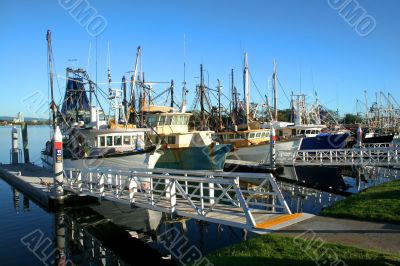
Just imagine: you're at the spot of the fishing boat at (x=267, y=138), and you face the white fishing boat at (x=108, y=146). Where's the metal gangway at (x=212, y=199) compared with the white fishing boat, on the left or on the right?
left

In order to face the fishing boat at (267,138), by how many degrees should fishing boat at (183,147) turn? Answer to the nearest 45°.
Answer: approximately 90° to its left

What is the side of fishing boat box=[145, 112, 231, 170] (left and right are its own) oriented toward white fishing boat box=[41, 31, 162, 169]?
right

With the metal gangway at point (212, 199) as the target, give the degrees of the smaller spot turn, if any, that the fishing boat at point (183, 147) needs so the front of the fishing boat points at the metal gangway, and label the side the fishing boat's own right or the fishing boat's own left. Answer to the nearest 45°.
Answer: approximately 45° to the fishing boat's own right

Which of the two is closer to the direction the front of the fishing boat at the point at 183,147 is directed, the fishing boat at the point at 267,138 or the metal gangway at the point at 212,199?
the metal gangway

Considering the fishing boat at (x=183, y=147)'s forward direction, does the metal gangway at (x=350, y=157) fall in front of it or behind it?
in front

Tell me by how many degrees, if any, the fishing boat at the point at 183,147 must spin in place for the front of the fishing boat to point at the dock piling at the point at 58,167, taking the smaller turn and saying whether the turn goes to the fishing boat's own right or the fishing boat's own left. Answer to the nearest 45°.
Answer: approximately 90° to the fishing boat's own right

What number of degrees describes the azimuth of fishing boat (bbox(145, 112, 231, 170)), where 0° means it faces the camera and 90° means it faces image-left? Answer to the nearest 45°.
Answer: approximately 315°
